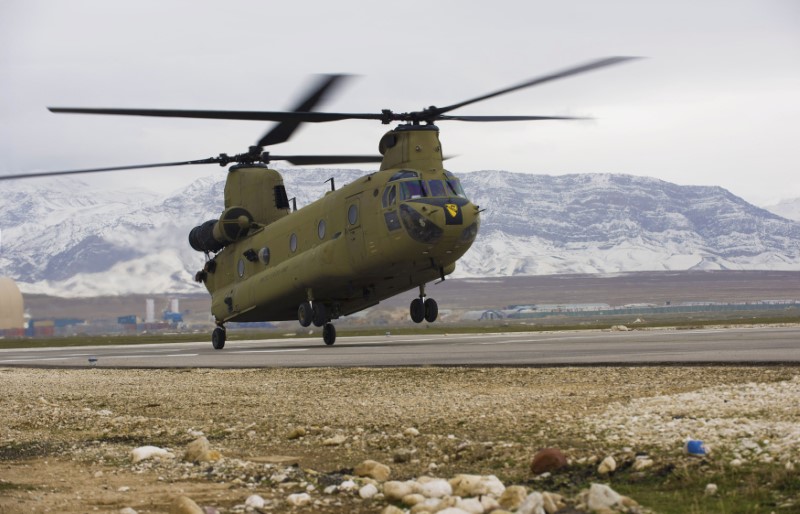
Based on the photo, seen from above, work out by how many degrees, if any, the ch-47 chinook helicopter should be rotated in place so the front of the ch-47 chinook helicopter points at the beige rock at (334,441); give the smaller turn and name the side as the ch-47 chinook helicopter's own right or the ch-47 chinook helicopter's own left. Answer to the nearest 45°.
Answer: approximately 45° to the ch-47 chinook helicopter's own right

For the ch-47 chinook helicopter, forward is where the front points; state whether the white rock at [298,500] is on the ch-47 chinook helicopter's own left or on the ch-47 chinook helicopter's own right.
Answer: on the ch-47 chinook helicopter's own right

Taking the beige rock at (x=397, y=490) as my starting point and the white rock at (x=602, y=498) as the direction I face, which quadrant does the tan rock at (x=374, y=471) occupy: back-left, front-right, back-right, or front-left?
back-left

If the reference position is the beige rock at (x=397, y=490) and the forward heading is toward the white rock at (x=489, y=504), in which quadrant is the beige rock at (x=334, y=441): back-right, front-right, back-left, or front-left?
back-left

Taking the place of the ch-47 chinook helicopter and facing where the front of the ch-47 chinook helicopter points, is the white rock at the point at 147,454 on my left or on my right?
on my right

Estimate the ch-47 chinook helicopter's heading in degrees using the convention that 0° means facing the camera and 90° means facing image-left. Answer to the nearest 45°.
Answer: approximately 315°

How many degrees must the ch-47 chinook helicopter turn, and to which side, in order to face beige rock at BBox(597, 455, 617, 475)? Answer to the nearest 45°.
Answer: approximately 45° to its right

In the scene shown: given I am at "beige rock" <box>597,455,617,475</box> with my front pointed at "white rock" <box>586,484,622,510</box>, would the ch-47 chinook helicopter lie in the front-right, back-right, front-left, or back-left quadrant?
back-right

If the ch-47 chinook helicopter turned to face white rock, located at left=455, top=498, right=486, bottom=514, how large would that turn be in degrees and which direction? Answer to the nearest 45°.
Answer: approximately 45° to its right

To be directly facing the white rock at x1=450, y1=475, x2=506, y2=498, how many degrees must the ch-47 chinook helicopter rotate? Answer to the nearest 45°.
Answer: approximately 45° to its right
